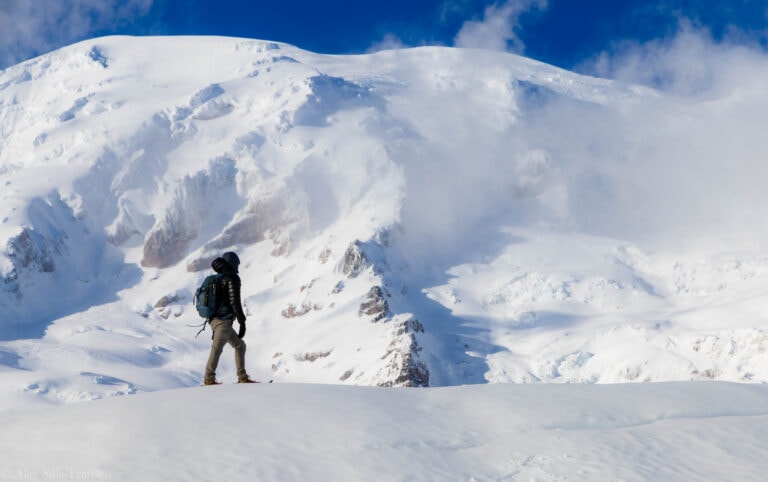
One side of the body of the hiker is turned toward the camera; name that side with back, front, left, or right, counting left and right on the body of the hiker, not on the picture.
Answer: right
